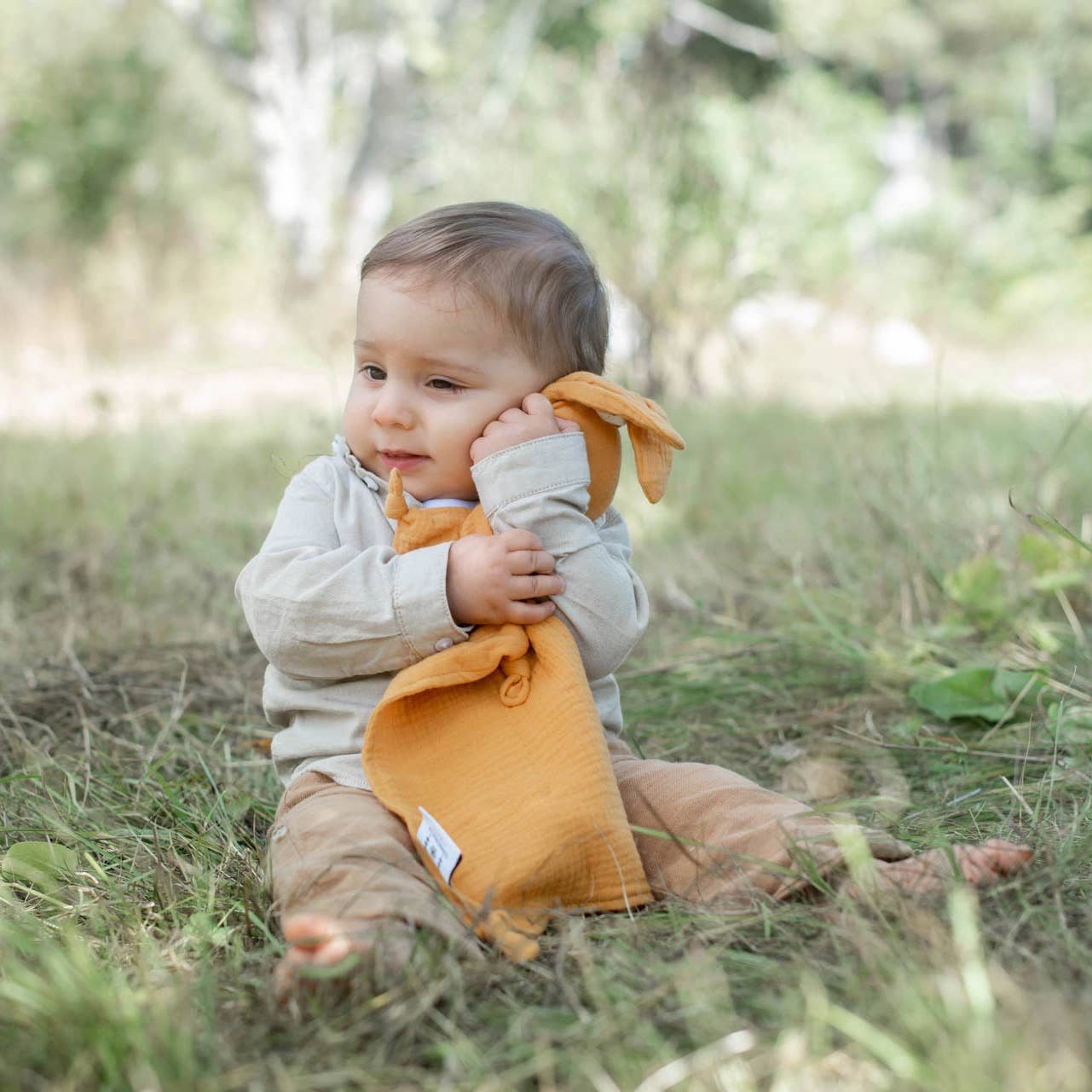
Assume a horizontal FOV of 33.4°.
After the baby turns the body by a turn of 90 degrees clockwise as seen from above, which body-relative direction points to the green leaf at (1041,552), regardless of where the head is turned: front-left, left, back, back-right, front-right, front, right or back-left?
back-right

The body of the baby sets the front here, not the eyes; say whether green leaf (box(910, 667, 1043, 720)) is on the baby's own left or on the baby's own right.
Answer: on the baby's own left

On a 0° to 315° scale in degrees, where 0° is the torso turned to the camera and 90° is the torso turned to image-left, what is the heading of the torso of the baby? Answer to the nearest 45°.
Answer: approximately 0°

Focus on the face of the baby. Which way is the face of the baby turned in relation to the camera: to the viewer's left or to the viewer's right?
to the viewer's left

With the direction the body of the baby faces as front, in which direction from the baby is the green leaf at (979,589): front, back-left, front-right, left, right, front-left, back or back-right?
back-left

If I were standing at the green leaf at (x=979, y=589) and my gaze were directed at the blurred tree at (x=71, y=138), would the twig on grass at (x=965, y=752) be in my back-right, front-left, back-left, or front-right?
back-left
